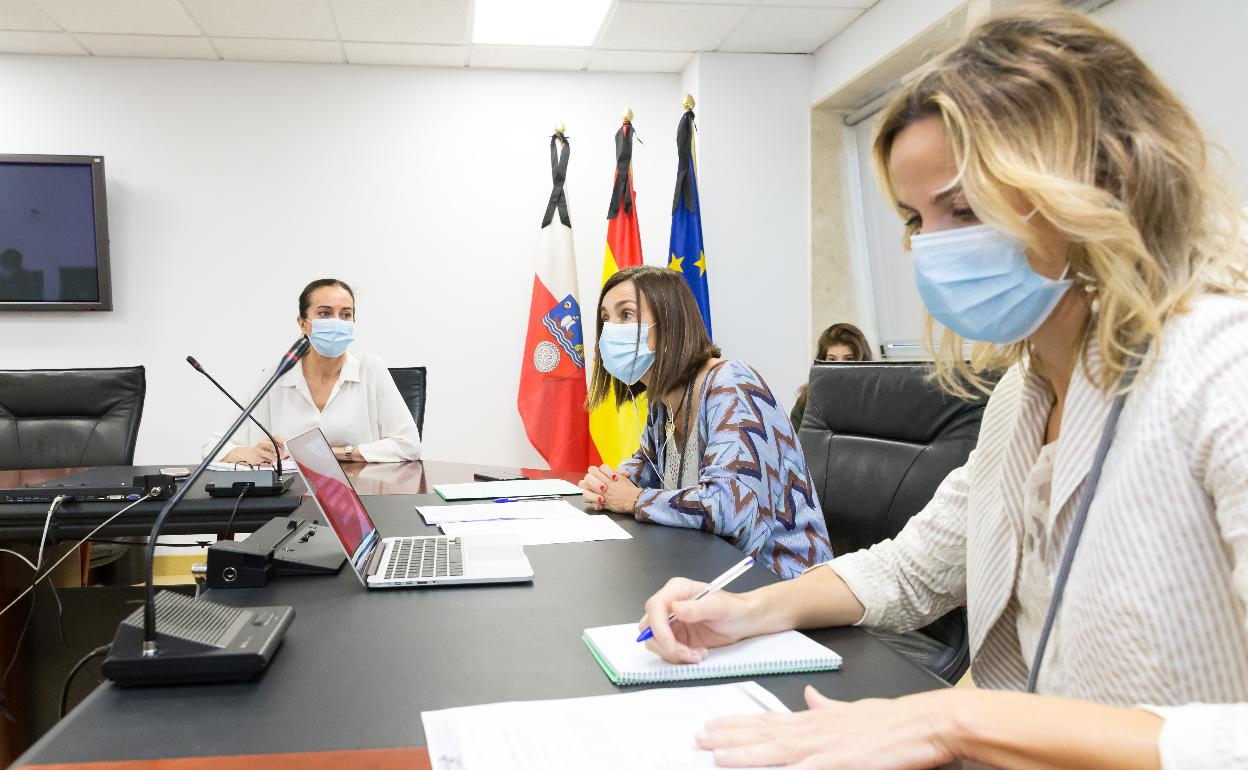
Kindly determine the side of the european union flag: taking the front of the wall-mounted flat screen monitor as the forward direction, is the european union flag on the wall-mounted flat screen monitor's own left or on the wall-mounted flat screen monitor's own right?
on the wall-mounted flat screen monitor's own left

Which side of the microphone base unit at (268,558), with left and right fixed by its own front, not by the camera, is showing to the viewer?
right

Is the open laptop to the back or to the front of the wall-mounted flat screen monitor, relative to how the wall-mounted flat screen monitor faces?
to the front

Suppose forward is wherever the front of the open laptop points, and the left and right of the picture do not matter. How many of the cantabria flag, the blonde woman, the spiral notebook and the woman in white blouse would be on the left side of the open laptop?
2

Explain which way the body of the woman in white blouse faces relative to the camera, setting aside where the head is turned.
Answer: toward the camera

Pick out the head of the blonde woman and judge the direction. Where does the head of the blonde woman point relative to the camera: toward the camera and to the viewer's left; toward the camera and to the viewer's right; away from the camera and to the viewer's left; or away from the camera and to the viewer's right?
toward the camera and to the viewer's left

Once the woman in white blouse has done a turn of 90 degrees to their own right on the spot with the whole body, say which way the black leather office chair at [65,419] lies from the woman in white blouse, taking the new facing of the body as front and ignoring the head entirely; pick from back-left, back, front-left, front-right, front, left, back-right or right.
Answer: front

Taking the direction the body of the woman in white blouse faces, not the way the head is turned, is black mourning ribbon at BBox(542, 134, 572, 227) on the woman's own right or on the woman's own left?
on the woman's own left

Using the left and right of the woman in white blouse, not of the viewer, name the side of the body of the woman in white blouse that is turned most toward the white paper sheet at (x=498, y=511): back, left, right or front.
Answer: front
